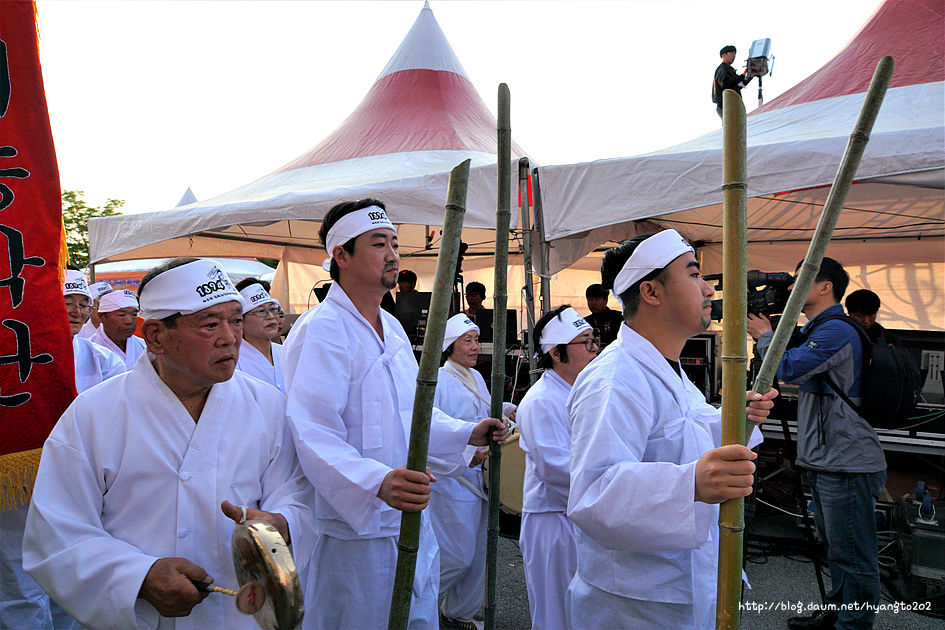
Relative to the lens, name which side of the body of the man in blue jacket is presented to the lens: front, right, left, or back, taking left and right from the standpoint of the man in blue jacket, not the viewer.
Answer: left

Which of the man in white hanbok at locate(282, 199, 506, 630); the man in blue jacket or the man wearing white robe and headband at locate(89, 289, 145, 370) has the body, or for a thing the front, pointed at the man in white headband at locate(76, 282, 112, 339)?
the man in blue jacket

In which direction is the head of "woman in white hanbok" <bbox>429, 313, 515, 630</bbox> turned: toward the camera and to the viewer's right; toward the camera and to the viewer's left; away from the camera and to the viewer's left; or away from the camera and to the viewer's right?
toward the camera and to the viewer's right

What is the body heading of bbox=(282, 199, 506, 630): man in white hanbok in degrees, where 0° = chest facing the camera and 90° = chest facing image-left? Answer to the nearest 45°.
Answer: approximately 315°

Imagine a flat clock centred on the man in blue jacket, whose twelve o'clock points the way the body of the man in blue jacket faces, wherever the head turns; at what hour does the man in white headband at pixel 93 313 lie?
The man in white headband is roughly at 12 o'clock from the man in blue jacket.

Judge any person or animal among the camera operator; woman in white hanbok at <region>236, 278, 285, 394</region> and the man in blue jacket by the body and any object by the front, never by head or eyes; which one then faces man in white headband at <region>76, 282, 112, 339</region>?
the man in blue jacket

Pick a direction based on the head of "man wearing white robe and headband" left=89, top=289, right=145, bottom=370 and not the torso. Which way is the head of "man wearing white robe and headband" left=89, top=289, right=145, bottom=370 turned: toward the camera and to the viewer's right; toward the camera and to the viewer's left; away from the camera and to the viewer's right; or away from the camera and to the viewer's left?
toward the camera and to the viewer's right

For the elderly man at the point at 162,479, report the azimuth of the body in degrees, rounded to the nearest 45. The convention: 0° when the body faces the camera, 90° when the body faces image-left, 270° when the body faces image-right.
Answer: approximately 315°

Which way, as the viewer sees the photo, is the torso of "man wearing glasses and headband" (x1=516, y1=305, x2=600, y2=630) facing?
to the viewer's right

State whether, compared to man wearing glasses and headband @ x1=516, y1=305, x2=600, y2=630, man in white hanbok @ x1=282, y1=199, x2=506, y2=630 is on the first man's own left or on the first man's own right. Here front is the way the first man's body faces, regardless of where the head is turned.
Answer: on the first man's own right
